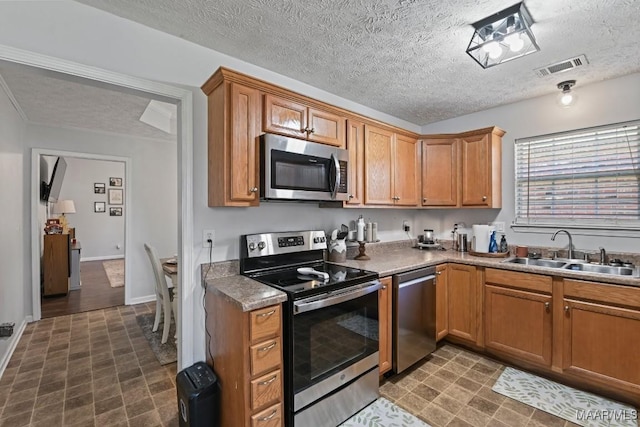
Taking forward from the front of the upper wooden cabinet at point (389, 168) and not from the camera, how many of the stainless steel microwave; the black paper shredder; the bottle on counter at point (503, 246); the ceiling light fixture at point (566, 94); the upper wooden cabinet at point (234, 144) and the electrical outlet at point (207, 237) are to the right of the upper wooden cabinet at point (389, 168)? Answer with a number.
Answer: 4

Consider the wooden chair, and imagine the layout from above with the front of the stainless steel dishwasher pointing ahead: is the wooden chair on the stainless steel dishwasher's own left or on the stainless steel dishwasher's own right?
on the stainless steel dishwasher's own right

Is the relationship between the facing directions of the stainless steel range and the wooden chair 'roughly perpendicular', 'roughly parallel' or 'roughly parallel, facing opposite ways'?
roughly perpendicular

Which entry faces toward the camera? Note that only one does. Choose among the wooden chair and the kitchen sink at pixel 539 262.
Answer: the kitchen sink

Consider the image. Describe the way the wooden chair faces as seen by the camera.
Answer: facing to the right of the viewer

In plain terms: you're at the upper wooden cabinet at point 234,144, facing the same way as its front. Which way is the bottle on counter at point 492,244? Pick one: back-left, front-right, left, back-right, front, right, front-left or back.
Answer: front-left

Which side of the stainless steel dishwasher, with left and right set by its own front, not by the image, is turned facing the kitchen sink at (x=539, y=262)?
left

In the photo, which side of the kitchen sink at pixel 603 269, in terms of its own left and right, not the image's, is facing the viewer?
front

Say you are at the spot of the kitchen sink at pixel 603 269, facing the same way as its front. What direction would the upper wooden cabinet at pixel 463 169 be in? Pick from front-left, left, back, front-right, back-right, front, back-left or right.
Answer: right

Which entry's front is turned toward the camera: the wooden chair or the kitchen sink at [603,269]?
the kitchen sink

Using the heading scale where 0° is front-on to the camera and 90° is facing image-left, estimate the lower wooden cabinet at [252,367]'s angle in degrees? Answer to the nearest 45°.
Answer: approximately 315°

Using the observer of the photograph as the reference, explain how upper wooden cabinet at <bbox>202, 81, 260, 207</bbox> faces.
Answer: facing the viewer and to the right of the viewer

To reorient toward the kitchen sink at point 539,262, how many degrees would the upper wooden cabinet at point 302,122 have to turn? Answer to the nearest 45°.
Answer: approximately 45° to its left
